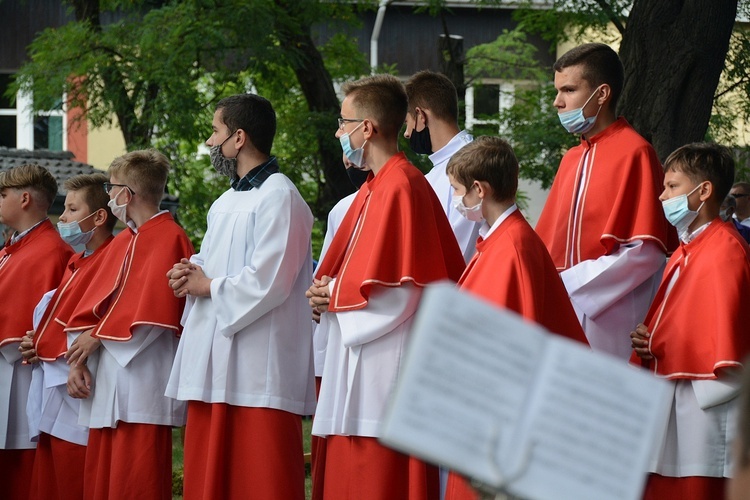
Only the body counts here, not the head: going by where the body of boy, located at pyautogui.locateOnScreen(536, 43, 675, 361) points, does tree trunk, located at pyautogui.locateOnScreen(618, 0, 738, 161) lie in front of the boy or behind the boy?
behind

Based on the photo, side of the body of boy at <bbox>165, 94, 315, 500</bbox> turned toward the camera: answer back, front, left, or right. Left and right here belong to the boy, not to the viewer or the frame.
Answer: left

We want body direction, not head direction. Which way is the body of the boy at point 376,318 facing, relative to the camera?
to the viewer's left

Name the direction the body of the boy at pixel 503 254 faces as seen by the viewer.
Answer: to the viewer's left

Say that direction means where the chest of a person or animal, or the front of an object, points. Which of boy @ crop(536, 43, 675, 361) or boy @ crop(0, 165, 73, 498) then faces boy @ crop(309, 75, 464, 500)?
boy @ crop(536, 43, 675, 361)

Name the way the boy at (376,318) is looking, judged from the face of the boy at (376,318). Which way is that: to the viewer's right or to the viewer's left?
to the viewer's left
